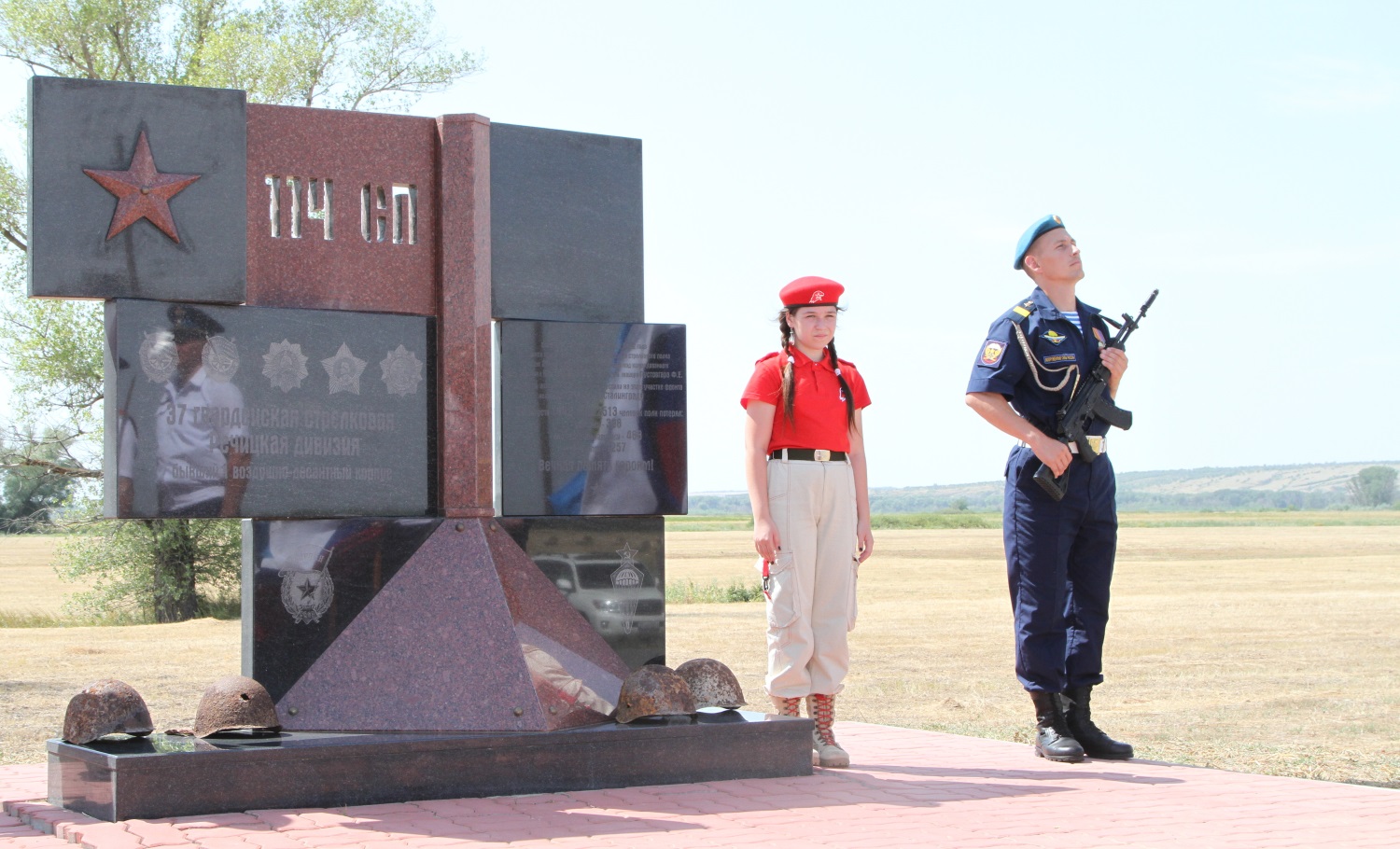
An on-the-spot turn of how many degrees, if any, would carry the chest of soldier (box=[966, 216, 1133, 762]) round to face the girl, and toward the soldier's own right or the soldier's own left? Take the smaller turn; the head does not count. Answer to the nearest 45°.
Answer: approximately 135° to the soldier's own right

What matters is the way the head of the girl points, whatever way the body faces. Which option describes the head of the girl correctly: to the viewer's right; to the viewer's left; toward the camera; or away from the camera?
toward the camera
